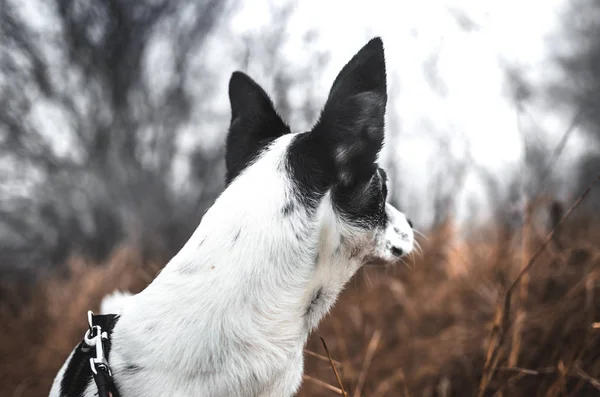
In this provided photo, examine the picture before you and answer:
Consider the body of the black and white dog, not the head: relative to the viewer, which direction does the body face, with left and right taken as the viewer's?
facing away from the viewer and to the right of the viewer
